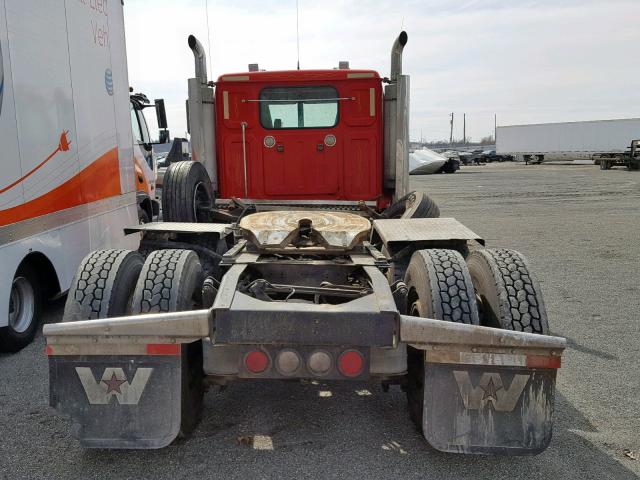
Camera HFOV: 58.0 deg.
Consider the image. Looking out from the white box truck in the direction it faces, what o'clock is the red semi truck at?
The red semi truck is roughly at 4 o'clock from the white box truck.

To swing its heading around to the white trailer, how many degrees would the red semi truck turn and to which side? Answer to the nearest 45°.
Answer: approximately 45° to its right

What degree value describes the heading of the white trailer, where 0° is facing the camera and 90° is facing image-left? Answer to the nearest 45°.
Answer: approximately 270°

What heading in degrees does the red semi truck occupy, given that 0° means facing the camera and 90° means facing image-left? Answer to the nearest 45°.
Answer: approximately 180°

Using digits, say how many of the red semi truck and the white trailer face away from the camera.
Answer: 1

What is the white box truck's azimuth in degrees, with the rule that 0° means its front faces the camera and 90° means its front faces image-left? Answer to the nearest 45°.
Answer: approximately 225°

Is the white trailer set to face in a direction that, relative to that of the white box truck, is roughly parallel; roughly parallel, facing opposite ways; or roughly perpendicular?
roughly perpendicular

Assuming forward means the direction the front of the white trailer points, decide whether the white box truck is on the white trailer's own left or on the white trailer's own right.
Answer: on the white trailer's own right

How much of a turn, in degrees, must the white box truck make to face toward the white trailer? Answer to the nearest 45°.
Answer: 0° — it already faces it
